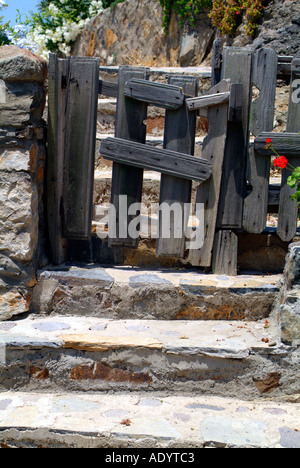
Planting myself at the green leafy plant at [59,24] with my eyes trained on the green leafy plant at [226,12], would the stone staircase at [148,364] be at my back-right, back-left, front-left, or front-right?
front-right

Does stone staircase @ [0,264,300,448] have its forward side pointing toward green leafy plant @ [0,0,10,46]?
no

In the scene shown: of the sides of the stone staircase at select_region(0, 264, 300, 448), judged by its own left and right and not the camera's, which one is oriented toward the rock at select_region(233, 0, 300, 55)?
back

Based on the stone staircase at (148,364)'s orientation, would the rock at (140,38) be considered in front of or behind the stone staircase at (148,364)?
behind

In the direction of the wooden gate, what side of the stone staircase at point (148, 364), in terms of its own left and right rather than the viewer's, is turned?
back

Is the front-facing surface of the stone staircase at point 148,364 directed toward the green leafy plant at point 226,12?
no

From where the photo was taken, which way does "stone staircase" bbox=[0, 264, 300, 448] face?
toward the camera

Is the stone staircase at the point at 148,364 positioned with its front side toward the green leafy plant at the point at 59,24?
no
